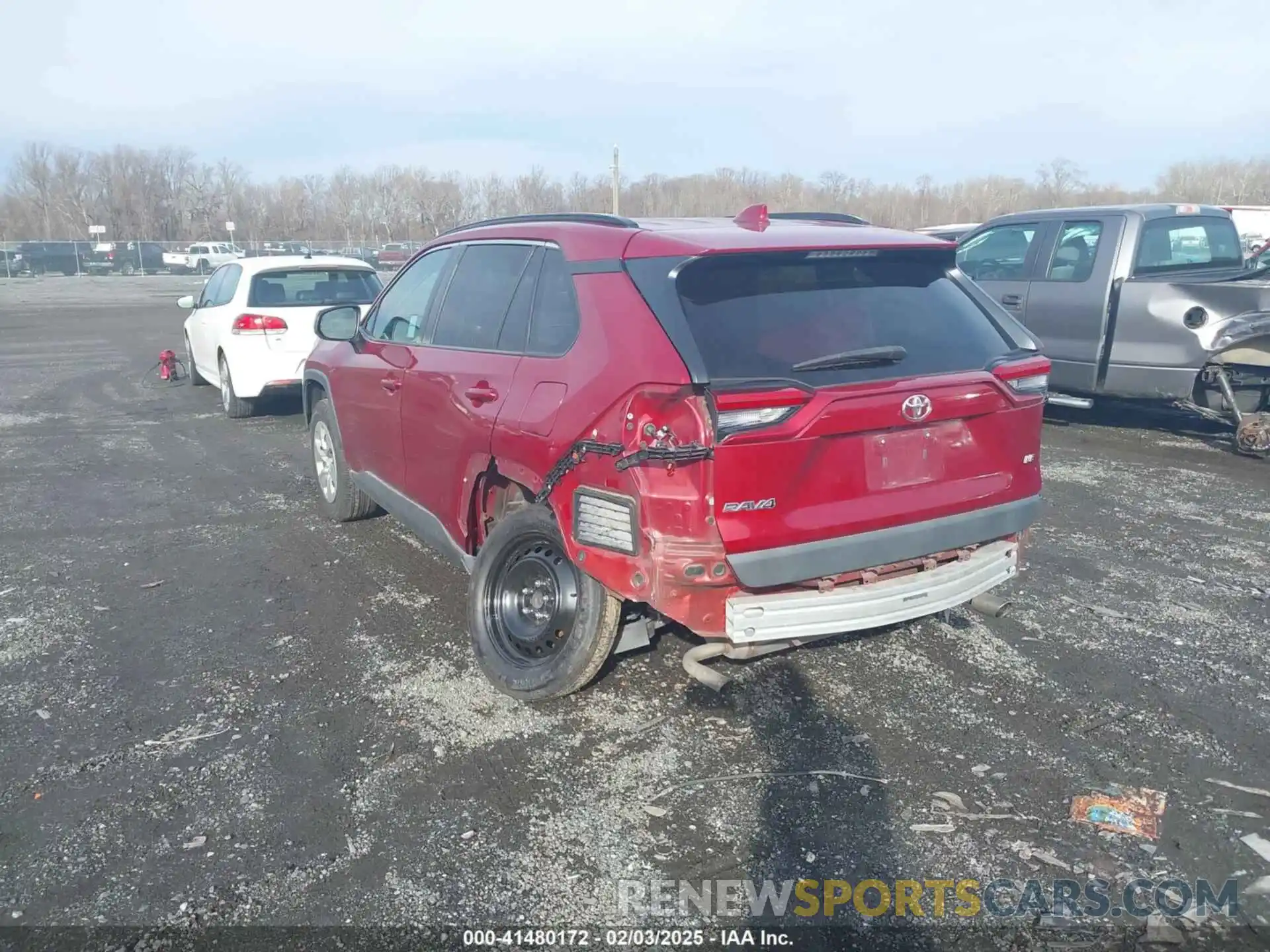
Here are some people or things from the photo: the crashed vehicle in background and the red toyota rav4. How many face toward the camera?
0

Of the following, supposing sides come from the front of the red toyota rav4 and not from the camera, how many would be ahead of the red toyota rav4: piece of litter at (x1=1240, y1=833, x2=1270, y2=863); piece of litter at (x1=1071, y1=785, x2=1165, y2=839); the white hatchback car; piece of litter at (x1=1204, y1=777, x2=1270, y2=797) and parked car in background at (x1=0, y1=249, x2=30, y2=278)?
2

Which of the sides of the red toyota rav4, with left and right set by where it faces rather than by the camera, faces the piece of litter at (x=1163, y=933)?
back

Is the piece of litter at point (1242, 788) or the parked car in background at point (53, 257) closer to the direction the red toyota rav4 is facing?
the parked car in background

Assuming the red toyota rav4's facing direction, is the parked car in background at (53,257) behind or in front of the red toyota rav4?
in front

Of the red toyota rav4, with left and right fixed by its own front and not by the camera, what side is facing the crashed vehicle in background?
right

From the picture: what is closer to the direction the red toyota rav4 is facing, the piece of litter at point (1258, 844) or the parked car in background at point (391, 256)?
the parked car in background

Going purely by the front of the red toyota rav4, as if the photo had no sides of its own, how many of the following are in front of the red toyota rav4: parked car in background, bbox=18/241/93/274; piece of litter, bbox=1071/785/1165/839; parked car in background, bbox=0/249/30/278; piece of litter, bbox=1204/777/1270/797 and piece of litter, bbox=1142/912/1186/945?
2

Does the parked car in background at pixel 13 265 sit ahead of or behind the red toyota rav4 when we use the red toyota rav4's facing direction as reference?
ahead

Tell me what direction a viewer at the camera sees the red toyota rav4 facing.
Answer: facing away from the viewer and to the left of the viewer
